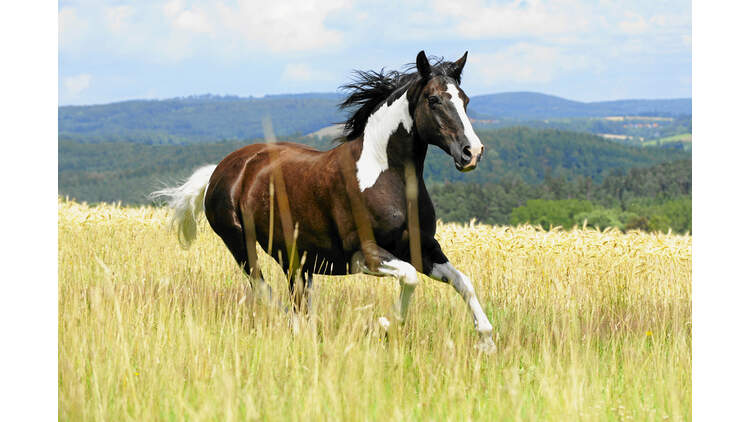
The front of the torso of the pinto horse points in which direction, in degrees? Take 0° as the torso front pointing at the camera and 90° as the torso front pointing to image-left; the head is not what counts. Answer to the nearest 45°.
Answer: approximately 315°
